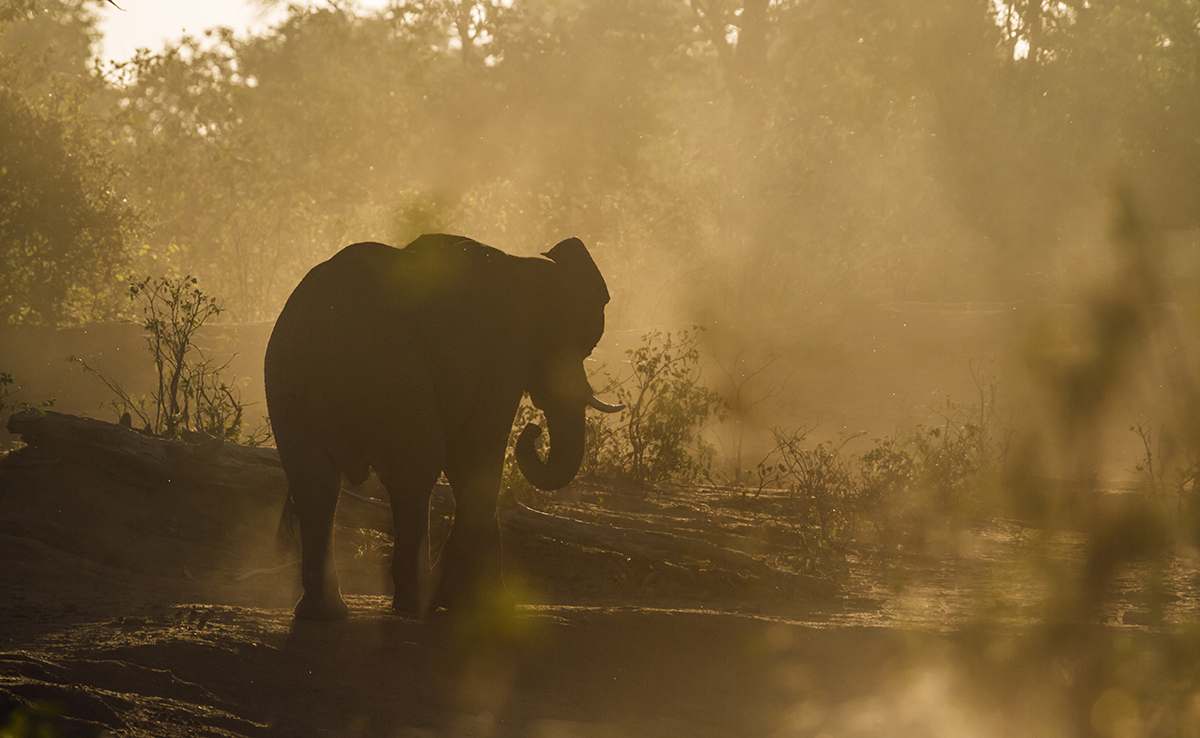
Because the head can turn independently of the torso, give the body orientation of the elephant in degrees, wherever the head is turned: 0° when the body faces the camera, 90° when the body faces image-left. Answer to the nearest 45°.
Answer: approximately 225°

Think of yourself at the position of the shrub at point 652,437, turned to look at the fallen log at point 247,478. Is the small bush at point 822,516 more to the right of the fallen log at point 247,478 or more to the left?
left

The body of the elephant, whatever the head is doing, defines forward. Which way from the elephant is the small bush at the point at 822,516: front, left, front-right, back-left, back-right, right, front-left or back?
front

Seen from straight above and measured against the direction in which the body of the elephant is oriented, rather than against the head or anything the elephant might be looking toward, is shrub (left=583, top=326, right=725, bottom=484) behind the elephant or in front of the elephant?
in front
